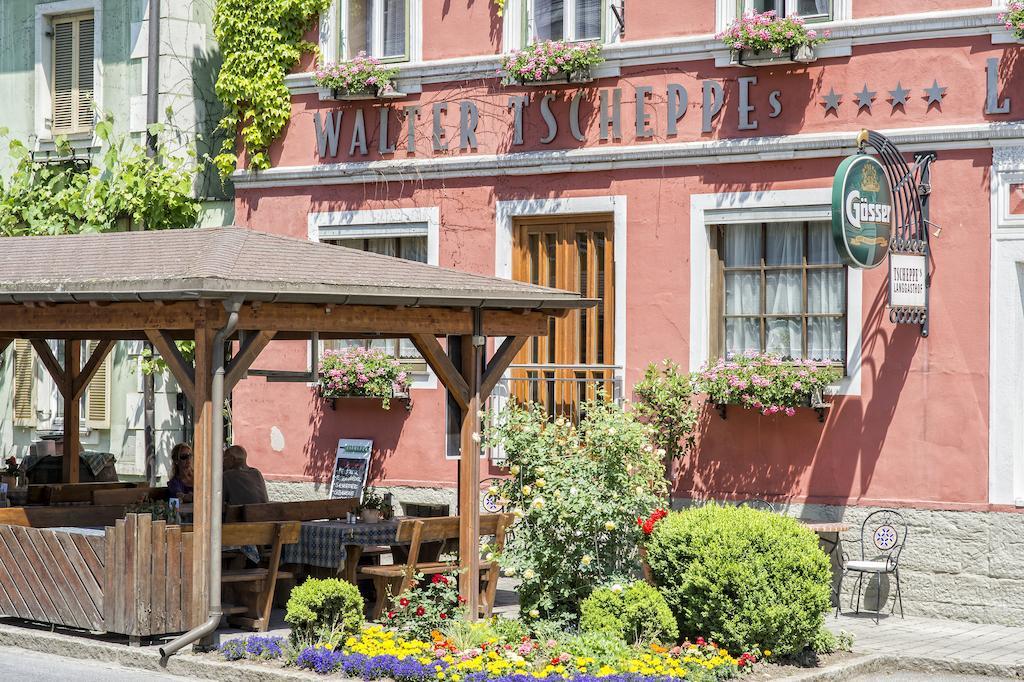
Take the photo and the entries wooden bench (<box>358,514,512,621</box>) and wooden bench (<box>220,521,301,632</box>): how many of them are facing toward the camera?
0

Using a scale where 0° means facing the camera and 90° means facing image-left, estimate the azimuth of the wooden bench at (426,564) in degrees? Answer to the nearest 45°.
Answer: approximately 135°

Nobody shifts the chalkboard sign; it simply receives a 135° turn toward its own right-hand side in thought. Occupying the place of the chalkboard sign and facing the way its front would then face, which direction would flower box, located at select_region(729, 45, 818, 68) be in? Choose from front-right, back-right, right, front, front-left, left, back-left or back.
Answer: back

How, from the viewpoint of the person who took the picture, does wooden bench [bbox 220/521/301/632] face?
facing away from the viewer and to the left of the viewer

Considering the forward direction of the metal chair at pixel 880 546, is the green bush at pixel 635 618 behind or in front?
in front

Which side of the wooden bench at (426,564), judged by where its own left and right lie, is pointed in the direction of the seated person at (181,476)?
front

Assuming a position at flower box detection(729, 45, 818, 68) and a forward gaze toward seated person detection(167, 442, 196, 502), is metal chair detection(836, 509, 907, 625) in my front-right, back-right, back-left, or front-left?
back-left
